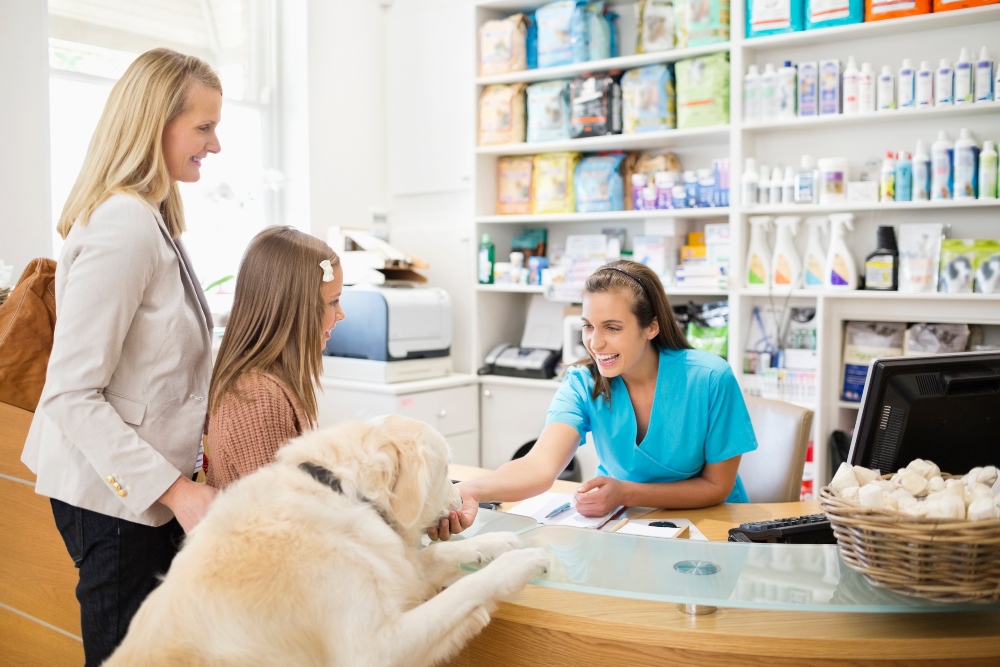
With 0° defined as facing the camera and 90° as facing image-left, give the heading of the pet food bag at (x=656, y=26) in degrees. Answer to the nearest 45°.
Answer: approximately 0°

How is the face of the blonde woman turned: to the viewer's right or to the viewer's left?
to the viewer's right

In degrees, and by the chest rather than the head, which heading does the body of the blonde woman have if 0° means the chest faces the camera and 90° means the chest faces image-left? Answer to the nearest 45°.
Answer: approximately 270°

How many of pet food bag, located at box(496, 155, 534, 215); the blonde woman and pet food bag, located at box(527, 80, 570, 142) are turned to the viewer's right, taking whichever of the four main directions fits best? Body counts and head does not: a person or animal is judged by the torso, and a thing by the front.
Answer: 1

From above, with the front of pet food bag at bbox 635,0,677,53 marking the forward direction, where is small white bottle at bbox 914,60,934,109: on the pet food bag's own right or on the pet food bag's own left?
on the pet food bag's own left

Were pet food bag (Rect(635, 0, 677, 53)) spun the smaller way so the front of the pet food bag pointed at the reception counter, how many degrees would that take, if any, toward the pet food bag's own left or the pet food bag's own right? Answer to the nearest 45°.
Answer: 0° — it already faces it
